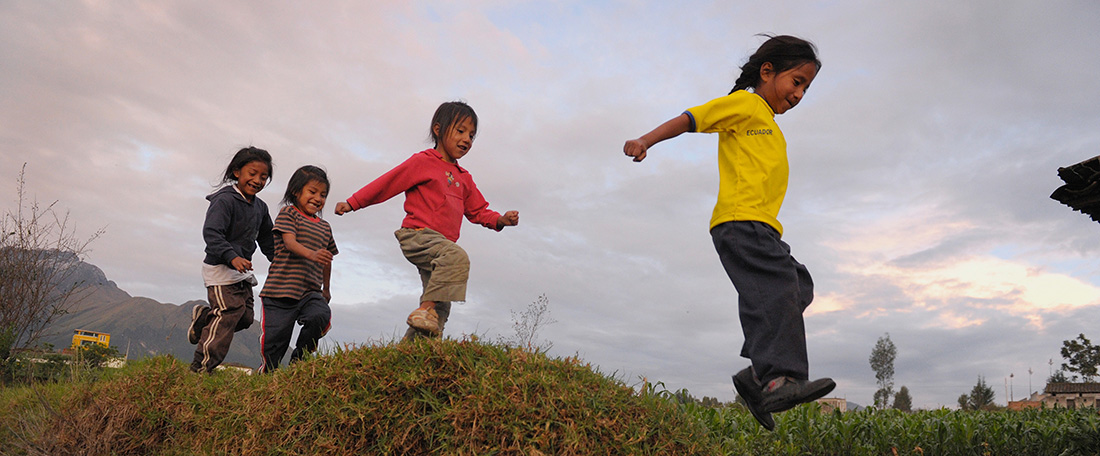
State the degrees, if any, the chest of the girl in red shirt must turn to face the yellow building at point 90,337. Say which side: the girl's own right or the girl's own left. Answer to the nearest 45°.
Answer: approximately 180°

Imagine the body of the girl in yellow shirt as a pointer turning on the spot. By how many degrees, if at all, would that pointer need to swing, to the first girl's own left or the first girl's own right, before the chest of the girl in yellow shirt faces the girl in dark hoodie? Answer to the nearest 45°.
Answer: approximately 135° to the first girl's own right

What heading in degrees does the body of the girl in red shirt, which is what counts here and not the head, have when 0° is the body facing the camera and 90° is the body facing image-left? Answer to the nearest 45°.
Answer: approximately 315°

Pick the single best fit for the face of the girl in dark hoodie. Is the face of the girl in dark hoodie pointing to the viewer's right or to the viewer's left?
to the viewer's right
